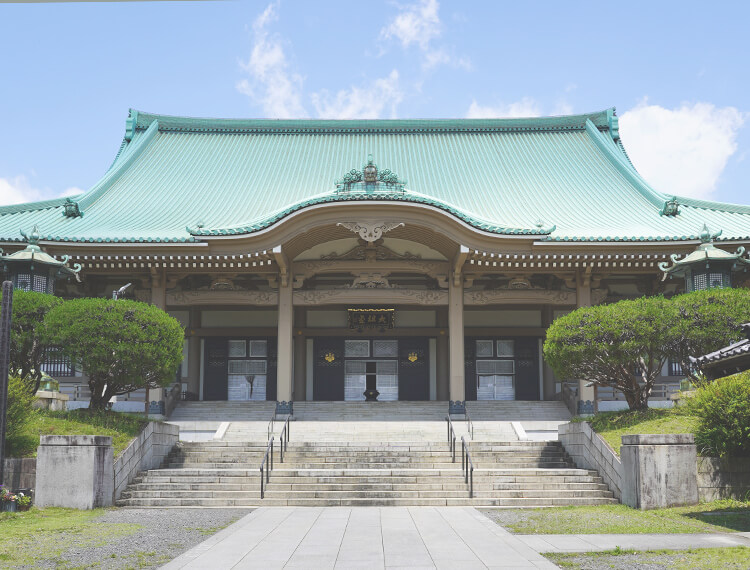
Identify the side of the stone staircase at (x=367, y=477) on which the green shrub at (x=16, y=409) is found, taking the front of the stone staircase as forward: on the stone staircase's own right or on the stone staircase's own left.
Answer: on the stone staircase's own right

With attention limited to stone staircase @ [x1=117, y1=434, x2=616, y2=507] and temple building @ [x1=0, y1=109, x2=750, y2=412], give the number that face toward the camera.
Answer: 2

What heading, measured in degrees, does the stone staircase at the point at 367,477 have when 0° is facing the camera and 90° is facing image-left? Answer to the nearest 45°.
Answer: approximately 0°

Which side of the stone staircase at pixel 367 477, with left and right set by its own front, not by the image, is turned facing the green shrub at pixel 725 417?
left

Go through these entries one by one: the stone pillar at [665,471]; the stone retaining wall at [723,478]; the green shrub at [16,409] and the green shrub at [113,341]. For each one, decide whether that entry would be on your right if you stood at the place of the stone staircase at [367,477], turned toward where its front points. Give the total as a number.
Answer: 2

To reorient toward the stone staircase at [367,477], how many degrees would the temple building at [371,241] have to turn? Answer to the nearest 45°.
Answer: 0° — it already faces it

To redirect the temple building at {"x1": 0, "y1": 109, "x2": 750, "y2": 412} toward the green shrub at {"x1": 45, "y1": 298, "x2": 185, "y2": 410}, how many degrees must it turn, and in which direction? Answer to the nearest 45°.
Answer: approximately 45° to its right

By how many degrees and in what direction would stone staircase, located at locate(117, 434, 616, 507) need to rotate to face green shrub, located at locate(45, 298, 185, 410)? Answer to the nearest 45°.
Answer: approximately 90° to its right
